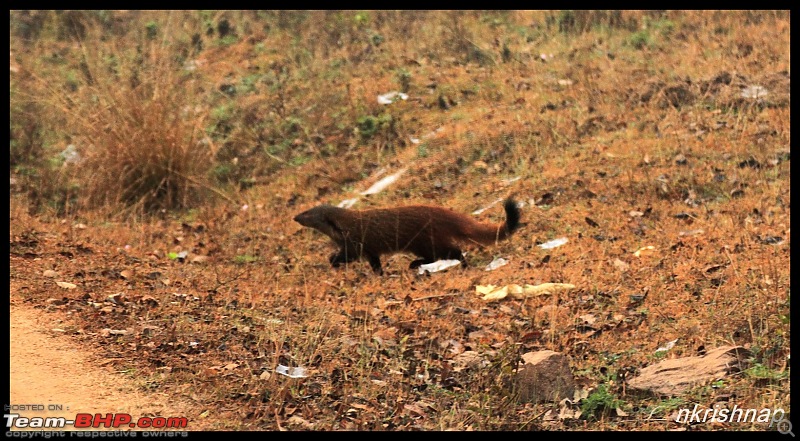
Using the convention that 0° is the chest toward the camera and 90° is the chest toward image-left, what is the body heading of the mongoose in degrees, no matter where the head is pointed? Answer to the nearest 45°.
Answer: approximately 90°

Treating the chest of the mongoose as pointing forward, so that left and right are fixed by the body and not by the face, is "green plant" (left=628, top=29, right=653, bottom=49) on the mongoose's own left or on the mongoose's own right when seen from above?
on the mongoose's own right

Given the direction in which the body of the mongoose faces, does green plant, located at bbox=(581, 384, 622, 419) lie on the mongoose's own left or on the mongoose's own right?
on the mongoose's own left

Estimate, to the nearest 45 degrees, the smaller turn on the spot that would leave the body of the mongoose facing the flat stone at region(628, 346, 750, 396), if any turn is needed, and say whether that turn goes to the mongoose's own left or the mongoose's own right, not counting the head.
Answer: approximately 135° to the mongoose's own left

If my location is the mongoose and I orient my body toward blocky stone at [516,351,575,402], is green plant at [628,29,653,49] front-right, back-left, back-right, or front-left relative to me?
back-left

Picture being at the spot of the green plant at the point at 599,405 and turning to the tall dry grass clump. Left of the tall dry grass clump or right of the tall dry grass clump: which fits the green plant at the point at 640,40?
right

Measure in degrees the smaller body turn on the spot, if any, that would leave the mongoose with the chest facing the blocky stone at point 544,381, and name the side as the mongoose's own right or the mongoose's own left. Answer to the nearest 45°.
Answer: approximately 90° to the mongoose's own left

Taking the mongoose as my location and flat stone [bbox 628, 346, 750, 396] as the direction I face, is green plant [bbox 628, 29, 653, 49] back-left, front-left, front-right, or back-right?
back-left
